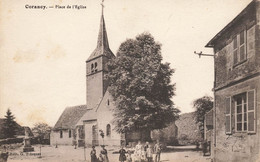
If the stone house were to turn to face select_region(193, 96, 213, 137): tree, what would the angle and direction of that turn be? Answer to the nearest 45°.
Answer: approximately 135° to its right

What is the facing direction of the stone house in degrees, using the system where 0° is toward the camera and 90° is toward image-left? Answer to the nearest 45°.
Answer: approximately 45°
